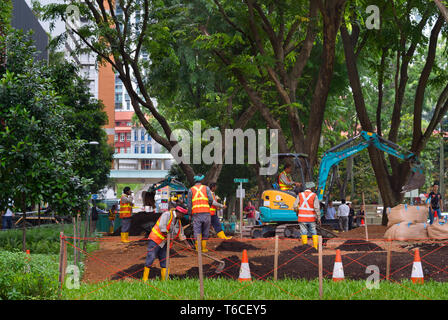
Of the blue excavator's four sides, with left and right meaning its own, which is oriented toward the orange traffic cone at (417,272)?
right

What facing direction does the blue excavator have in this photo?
to the viewer's right

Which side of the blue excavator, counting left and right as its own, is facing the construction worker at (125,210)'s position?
back

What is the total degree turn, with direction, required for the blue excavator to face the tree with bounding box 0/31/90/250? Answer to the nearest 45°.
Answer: approximately 135° to its right

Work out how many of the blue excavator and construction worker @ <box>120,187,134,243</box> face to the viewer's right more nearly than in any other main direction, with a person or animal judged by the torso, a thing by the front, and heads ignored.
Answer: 2

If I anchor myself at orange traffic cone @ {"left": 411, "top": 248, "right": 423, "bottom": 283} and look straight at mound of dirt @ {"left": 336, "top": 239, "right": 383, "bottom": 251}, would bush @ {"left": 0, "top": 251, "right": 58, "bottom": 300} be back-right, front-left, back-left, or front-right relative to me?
back-left

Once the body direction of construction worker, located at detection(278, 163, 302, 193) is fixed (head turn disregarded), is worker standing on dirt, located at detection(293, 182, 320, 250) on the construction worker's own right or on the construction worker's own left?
on the construction worker's own right

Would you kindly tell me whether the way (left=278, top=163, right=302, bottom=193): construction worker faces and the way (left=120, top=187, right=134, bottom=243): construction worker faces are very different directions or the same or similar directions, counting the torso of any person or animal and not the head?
same or similar directions

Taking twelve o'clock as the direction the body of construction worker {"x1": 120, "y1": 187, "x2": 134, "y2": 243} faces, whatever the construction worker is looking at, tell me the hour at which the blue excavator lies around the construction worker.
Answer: The blue excavator is roughly at 12 o'clock from the construction worker.

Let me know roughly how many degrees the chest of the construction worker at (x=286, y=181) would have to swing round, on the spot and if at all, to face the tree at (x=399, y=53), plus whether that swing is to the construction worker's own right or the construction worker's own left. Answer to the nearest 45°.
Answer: approximately 45° to the construction worker's own left

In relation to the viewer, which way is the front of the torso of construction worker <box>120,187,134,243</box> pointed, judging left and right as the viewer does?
facing to the right of the viewer

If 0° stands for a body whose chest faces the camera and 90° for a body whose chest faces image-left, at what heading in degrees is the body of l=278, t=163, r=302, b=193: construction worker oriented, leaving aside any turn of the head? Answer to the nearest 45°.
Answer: approximately 270°

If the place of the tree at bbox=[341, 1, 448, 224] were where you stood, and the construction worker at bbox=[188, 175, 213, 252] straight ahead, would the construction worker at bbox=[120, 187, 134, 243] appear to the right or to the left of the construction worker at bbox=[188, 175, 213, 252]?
right
